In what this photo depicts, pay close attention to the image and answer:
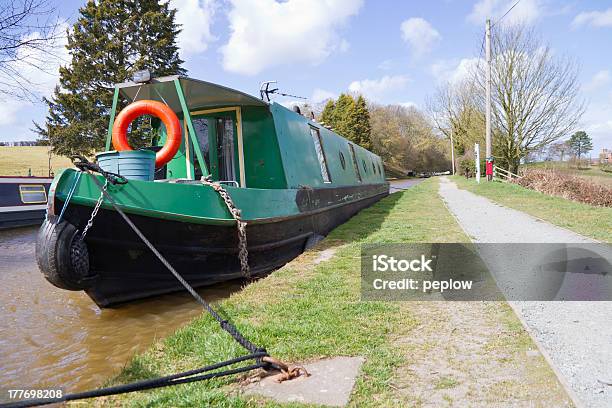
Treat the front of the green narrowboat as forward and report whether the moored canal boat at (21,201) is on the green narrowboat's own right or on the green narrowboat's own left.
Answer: on the green narrowboat's own right

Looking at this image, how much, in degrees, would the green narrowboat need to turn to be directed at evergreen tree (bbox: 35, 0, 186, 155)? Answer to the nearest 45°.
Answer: approximately 135° to its right

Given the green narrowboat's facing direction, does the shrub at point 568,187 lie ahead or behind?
behind

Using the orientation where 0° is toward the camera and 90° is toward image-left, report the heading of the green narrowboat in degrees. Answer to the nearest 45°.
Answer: approximately 45°
